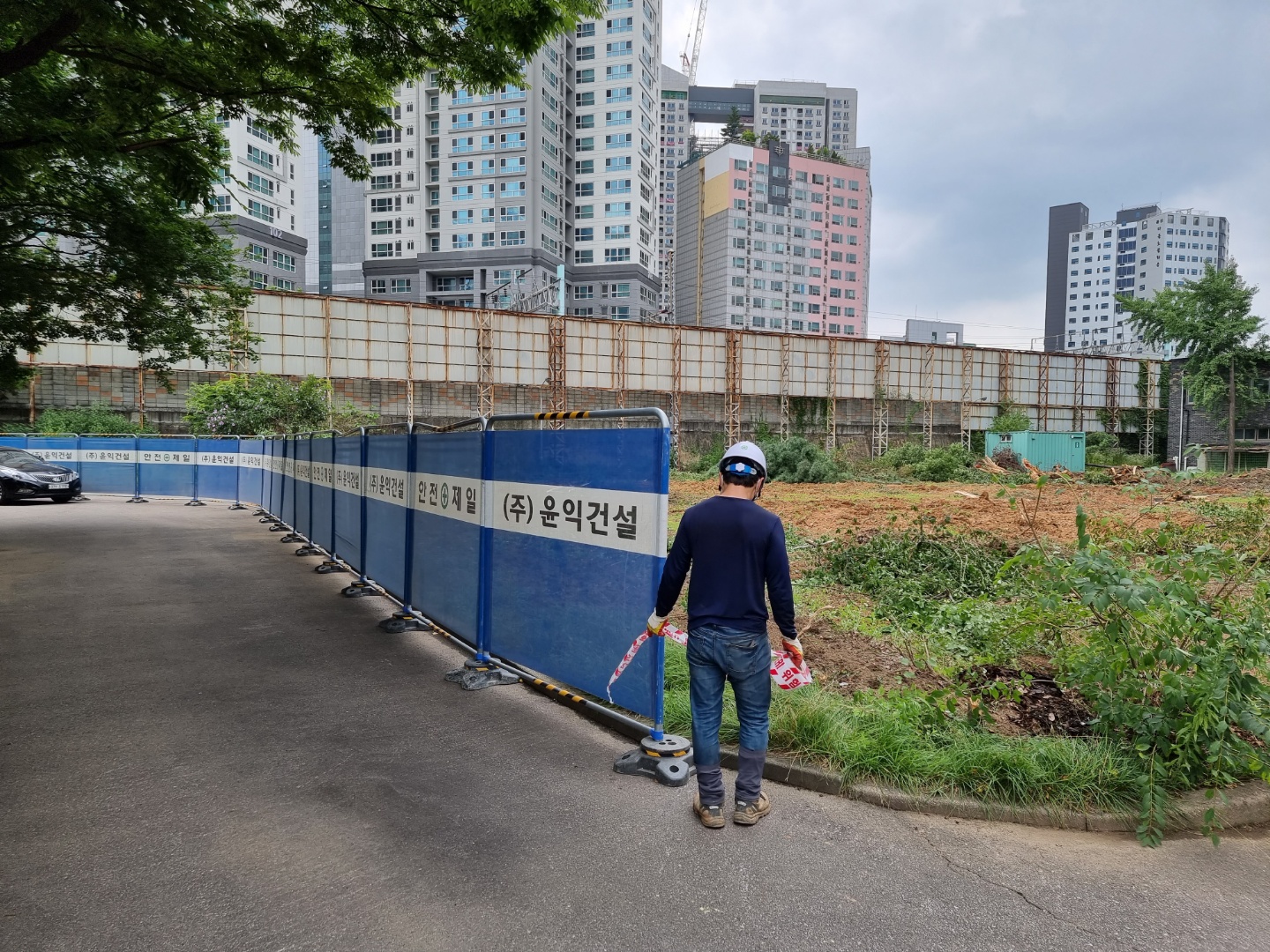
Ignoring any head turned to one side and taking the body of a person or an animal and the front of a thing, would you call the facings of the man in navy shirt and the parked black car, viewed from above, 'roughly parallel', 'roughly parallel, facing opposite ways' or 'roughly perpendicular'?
roughly perpendicular

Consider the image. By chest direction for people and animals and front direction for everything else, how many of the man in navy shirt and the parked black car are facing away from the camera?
1

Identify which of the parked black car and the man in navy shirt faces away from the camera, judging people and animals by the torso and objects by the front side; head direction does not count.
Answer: the man in navy shirt

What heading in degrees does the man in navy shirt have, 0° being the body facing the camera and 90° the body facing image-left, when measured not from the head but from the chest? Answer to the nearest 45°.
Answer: approximately 180°

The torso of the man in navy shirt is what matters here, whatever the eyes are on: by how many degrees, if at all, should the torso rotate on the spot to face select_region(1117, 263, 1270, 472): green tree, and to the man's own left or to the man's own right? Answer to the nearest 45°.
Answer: approximately 45° to the man's own right

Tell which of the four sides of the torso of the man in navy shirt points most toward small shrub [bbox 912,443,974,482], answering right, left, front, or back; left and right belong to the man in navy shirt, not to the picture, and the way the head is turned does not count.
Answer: front

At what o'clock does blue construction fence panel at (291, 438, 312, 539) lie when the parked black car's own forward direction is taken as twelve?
The blue construction fence panel is roughly at 1 o'clock from the parked black car.

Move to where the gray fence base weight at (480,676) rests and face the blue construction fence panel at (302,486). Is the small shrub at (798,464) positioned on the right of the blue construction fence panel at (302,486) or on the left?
right

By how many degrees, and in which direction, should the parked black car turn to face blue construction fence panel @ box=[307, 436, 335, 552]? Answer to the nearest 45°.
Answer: approximately 45° to its right

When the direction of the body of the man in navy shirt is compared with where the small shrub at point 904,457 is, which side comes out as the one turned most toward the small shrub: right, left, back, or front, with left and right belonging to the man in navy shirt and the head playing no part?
front

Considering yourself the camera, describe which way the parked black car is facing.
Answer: facing the viewer and to the right of the viewer

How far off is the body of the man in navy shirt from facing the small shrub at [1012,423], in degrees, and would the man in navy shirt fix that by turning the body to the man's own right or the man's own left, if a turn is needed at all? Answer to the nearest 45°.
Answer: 0° — they already face it

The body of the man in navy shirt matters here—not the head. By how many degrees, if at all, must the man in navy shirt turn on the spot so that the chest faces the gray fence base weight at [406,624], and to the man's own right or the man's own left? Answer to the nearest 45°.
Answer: approximately 45° to the man's own left

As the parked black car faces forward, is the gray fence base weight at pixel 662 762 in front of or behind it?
in front

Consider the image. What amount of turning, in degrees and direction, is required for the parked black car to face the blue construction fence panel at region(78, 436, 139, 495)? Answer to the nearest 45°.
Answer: approximately 90° to its left

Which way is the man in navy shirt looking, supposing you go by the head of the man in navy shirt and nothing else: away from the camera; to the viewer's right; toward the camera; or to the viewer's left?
away from the camera

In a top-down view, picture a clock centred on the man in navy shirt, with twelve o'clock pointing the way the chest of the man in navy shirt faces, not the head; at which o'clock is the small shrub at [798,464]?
The small shrub is roughly at 12 o'clock from the man in navy shirt.
